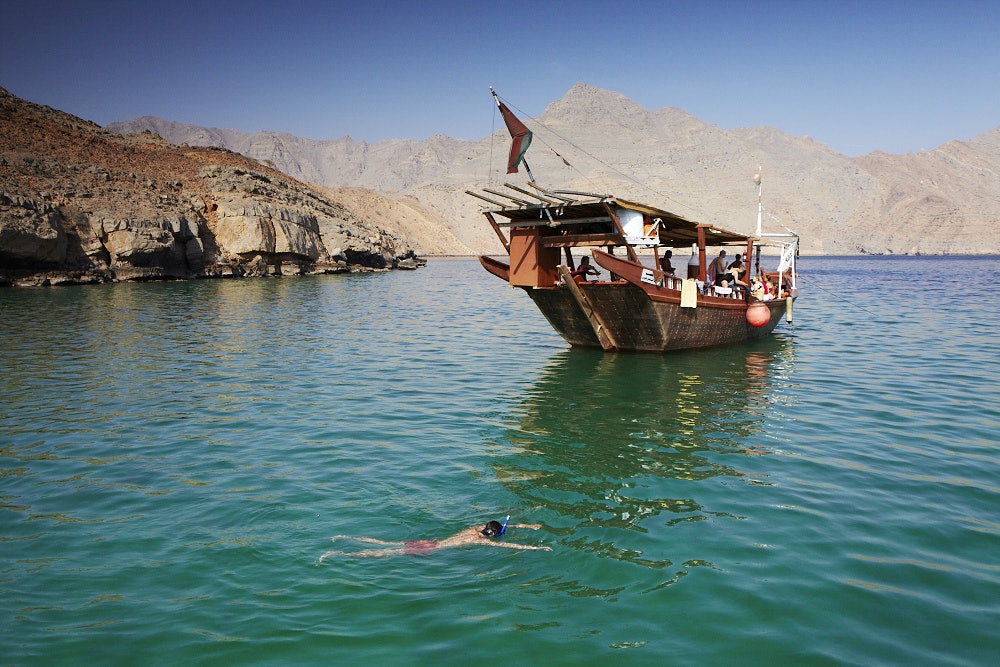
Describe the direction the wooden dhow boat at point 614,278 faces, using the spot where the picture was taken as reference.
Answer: facing away from the viewer and to the right of the viewer

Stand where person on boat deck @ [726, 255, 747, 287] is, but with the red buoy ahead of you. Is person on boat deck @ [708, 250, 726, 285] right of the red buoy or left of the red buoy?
right
